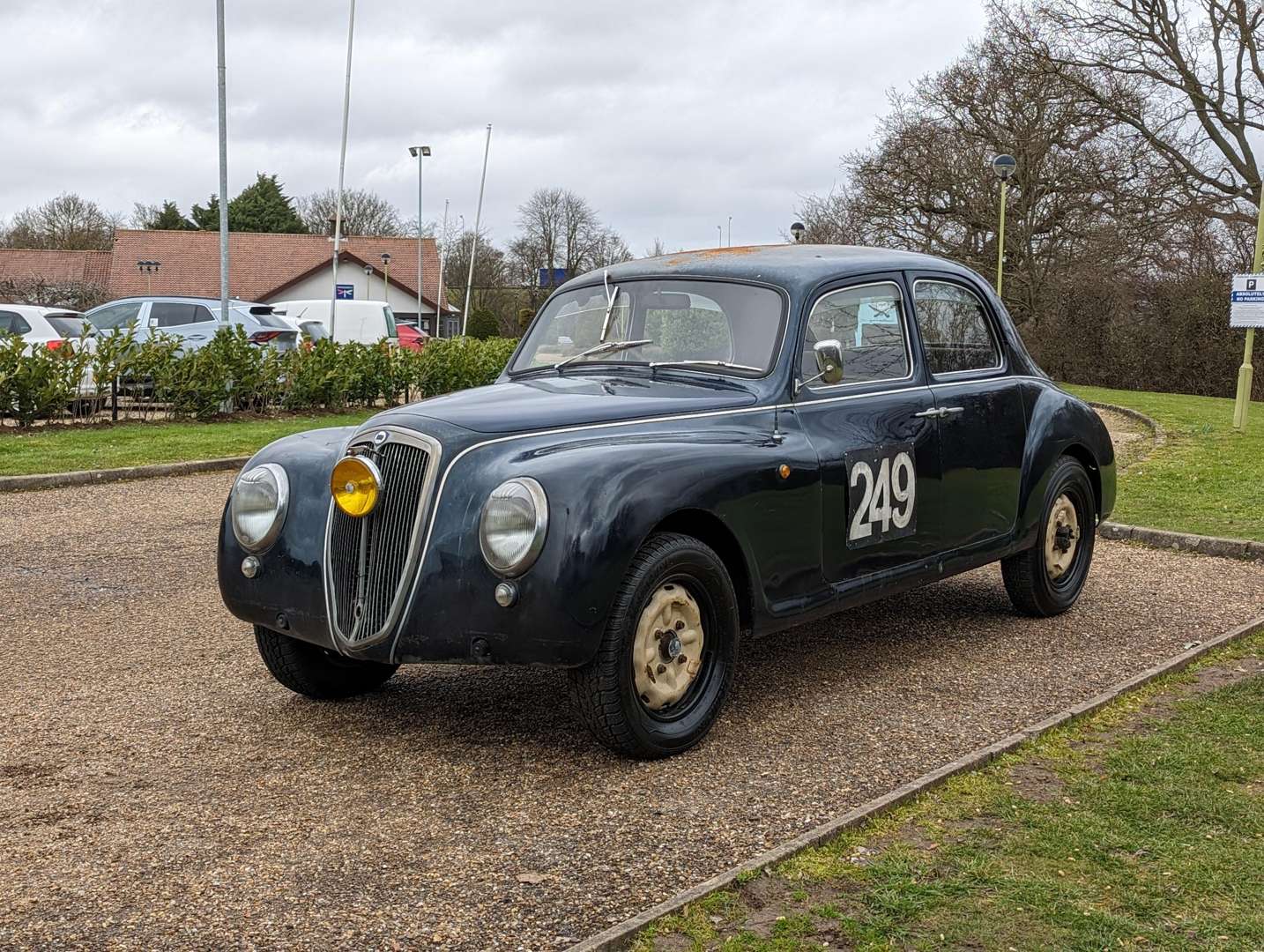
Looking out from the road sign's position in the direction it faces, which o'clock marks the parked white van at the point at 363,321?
The parked white van is roughly at 4 o'clock from the road sign.

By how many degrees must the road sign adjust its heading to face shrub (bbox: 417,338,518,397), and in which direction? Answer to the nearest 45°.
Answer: approximately 90° to its right

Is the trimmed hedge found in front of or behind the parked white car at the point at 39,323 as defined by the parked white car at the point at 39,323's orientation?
behind

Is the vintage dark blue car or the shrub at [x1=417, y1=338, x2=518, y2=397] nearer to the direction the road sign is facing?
the vintage dark blue car

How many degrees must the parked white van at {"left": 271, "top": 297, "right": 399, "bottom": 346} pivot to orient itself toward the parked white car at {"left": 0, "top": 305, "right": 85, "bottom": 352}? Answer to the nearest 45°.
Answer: approximately 90° to its left

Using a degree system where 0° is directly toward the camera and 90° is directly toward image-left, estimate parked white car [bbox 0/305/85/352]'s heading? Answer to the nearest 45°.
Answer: approximately 135°

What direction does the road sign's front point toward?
toward the camera

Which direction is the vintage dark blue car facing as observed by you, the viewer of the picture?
facing the viewer and to the left of the viewer

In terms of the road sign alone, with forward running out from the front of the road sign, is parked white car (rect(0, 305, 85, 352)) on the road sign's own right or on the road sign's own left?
on the road sign's own right

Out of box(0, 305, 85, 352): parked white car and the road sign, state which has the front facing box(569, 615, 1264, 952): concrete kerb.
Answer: the road sign

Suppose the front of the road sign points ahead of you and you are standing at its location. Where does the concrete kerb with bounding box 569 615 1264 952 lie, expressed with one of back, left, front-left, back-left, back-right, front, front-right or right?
front
